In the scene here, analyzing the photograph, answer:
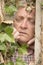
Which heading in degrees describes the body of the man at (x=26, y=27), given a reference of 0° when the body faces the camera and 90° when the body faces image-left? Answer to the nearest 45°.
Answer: approximately 0°
